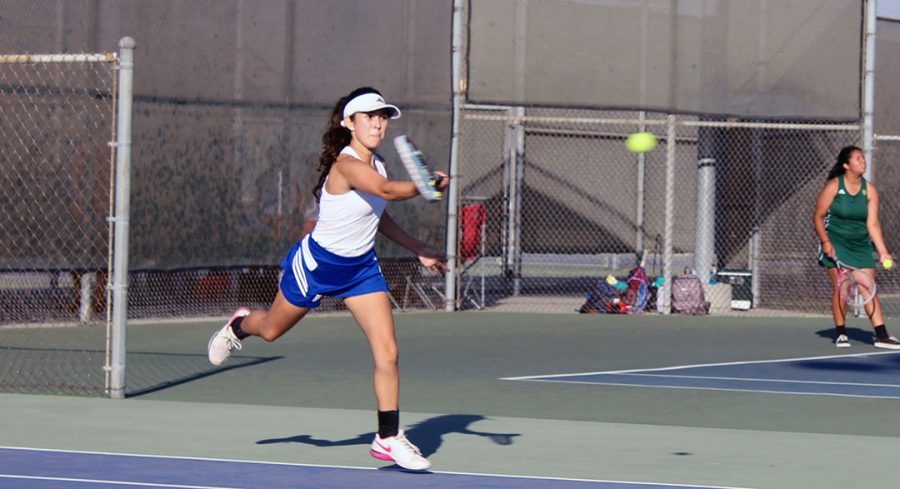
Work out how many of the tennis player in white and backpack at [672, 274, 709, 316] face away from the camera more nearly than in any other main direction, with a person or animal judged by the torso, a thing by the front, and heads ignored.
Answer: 0

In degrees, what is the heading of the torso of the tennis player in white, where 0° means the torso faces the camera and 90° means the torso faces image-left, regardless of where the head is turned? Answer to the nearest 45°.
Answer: approximately 315°

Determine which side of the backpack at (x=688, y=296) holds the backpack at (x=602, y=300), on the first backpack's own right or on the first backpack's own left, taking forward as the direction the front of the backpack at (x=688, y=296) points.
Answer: on the first backpack's own right

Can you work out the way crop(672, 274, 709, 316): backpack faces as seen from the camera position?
facing the viewer

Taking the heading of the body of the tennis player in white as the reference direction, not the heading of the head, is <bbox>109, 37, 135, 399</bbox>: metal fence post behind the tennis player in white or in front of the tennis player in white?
behind

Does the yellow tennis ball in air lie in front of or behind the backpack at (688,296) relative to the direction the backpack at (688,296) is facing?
in front

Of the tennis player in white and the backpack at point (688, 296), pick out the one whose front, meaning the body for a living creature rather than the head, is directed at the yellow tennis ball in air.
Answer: the backpack

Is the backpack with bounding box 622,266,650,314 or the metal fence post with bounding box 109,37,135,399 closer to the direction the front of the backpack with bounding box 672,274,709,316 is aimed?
the metal fence post

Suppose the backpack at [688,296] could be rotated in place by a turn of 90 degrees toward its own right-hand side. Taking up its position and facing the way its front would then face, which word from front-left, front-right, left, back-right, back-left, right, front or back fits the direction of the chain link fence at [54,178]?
front-left

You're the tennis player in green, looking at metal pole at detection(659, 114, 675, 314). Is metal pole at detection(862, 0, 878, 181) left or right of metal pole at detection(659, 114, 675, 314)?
right
